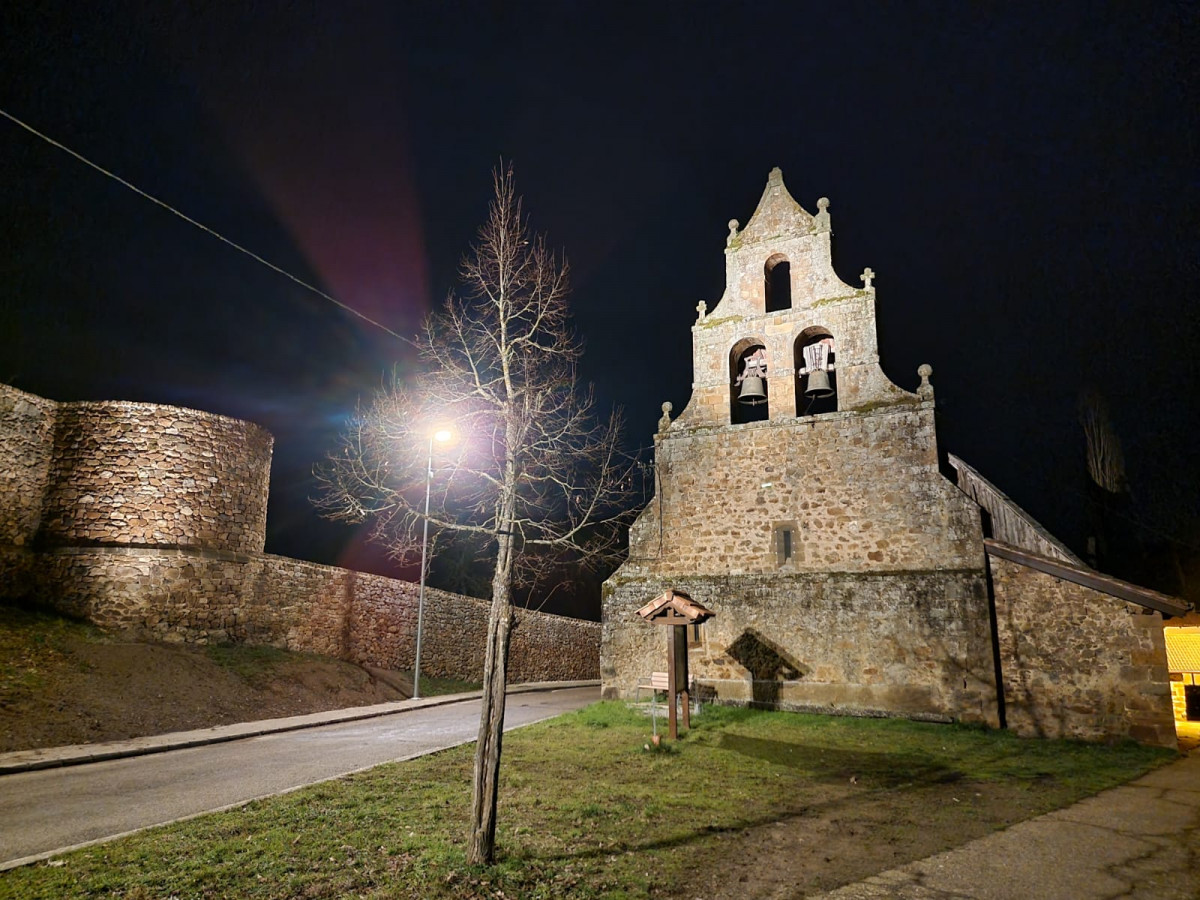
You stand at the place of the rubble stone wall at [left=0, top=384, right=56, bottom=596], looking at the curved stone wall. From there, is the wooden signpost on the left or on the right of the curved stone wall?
right

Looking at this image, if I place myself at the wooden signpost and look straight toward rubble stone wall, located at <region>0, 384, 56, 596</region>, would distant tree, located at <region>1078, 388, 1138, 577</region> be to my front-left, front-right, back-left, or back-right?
back-right

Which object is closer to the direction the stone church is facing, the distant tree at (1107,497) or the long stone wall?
the long stone wall

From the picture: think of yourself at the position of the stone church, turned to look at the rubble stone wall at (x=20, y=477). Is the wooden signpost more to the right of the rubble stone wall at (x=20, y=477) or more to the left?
left

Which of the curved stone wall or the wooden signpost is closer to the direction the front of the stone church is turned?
the wooden signpost

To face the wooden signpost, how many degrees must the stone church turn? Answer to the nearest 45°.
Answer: approximately 45° to its right

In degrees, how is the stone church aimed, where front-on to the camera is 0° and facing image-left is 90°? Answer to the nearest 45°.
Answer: approximately 0°

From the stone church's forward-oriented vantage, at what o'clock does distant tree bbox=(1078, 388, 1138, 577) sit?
The distant tree is roughly at 7 o'clock from the stone church.

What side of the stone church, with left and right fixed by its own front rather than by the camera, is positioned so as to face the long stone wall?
right

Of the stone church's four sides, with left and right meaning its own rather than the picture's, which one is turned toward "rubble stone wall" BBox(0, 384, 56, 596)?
right
